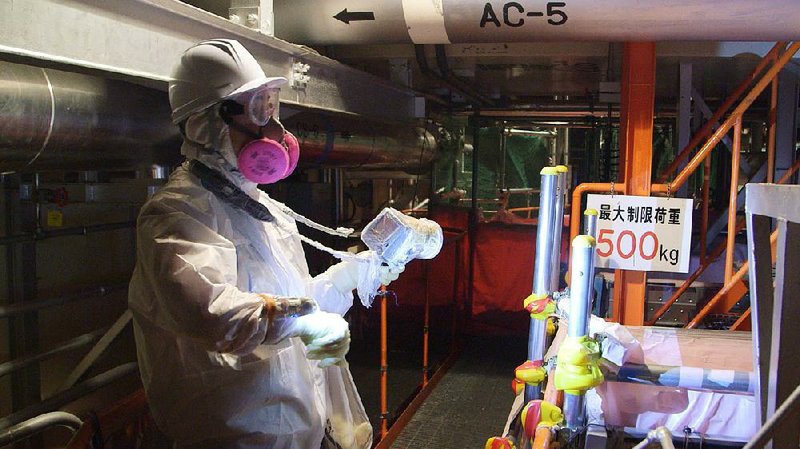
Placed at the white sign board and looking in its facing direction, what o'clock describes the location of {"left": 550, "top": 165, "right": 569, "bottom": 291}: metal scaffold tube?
The metal scaffold tube is roughly at 1 o'clock from the white sign board.

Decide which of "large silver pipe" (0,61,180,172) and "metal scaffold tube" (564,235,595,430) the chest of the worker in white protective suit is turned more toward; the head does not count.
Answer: the metal scaffold tube

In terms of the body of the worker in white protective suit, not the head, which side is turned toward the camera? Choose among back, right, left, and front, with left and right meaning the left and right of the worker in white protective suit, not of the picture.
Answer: right

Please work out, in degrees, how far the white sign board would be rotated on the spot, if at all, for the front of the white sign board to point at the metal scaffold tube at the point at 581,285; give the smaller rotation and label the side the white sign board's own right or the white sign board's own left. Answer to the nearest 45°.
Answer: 0° — it already faces it

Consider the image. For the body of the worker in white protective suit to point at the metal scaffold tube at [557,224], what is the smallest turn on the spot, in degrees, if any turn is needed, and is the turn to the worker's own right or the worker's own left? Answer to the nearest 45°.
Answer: approximately 45° to the worker's own left

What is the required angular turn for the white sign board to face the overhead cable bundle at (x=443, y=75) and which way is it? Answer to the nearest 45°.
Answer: approximately 135° to its right

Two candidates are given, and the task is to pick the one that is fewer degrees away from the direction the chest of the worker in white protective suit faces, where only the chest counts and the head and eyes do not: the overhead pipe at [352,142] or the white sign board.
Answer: the white sign board

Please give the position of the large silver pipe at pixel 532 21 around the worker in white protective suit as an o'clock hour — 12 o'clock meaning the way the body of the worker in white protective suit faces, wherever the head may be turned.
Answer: The large silver pipe is roughly at 11 o'clock from the worker in white protective suit.

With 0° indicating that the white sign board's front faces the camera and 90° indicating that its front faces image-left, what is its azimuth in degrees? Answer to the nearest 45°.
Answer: approximately 0°

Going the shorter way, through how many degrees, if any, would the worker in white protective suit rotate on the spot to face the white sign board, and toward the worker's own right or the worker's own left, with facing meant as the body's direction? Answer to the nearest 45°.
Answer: approximately 45° to the worker's own left

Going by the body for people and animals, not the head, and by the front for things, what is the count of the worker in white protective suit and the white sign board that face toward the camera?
1
